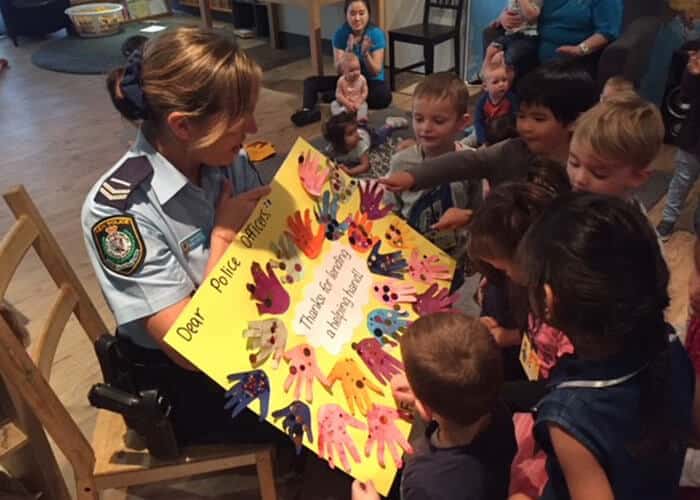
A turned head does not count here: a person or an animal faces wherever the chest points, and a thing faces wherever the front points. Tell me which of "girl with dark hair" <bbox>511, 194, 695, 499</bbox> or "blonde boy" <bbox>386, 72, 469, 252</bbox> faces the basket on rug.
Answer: the girl with dark hair

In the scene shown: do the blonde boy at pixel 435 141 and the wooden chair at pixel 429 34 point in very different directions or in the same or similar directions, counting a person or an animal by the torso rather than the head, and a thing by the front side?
same or similar directions

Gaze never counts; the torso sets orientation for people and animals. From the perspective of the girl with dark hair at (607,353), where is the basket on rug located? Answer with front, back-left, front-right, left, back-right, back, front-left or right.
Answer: front

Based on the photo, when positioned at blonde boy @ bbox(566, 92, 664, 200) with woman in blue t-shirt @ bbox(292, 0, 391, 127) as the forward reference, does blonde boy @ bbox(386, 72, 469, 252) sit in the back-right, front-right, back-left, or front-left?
front-left

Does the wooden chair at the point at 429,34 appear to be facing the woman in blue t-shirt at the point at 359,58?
yes

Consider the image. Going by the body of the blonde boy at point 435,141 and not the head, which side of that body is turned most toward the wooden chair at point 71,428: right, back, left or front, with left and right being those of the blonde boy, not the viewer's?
front

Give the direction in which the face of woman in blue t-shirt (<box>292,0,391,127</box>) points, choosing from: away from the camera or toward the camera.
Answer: toward the camera

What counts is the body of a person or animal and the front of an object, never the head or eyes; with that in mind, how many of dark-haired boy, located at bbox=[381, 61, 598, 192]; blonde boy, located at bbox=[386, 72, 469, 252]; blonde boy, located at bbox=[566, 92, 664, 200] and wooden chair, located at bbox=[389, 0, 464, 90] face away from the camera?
0

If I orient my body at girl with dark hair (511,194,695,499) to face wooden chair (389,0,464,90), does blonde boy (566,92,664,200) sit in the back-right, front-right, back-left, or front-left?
front-right

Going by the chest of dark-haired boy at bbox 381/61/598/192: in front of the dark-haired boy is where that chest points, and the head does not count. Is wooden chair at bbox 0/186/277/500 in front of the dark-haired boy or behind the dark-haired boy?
in front

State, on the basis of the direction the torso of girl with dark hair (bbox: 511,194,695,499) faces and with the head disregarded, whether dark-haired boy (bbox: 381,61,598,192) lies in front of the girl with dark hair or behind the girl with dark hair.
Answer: in front

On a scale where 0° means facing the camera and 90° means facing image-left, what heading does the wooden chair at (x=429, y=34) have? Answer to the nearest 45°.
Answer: approximately 45°

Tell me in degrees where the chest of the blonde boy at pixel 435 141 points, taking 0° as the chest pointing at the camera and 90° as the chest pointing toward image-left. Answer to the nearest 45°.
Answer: approximately 45°

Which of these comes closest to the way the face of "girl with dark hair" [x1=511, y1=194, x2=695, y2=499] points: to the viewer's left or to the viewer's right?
to the viewer's left

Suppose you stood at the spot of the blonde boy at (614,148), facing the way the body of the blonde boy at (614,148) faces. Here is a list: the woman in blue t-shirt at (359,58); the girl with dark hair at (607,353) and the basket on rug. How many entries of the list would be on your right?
2

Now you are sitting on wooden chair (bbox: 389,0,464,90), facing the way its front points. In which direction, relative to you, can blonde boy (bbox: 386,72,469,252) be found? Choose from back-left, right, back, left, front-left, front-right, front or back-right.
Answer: front-left
